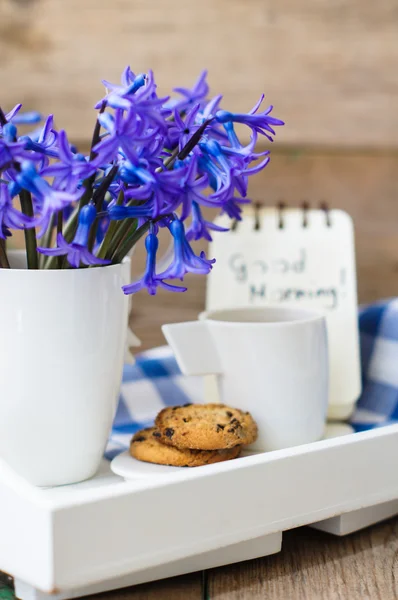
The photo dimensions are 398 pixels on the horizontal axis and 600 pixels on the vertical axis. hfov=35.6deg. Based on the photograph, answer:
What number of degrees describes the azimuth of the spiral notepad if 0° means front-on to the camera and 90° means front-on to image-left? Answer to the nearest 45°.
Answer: approximately 0°

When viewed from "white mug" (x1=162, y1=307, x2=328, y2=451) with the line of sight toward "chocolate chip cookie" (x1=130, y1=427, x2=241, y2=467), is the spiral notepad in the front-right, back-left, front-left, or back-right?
back-right
